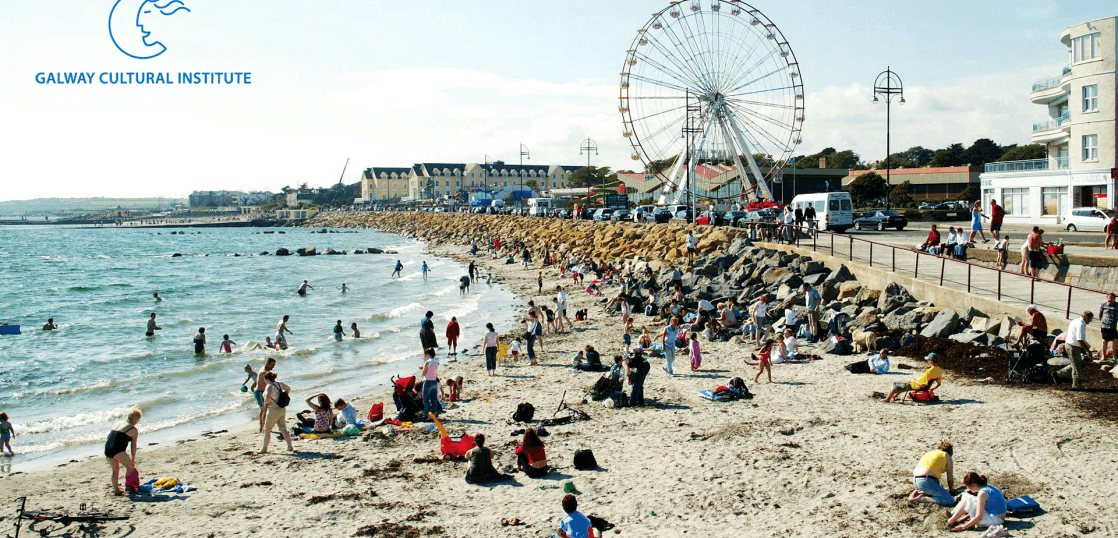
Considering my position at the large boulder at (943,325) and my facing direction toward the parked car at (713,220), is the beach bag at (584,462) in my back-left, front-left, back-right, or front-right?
back-left

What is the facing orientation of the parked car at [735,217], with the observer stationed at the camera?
facing the viewer and to the left of the viewer

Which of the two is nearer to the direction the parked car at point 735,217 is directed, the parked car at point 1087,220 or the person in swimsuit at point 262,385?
the person in swimsuit

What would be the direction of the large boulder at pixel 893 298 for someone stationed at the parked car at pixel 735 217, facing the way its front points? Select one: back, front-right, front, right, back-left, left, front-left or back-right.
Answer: front-left

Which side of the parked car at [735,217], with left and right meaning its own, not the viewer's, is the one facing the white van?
left

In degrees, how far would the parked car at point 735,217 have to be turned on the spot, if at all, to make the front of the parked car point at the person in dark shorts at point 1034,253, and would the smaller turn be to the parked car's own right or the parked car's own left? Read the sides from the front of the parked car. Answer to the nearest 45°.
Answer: approximately 45° to the parked car's own left

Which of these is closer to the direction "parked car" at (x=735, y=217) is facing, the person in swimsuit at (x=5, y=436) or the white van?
the person in swimsuit

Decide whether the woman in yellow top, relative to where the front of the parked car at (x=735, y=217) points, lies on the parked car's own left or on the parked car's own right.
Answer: on the parked car's own left

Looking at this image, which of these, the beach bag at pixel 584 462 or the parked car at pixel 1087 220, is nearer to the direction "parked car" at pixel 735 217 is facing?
the beach bag

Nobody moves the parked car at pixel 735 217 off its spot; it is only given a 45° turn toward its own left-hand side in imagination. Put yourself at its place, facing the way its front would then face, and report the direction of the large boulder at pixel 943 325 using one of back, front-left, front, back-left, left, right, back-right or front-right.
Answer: front

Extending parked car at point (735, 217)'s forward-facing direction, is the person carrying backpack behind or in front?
in front

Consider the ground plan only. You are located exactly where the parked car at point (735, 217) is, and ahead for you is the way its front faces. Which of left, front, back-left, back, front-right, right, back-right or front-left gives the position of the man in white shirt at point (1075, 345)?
front-left

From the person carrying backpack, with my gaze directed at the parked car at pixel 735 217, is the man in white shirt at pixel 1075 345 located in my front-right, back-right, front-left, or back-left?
front-right

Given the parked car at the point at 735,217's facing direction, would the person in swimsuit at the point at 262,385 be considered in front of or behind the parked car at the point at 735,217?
in front
